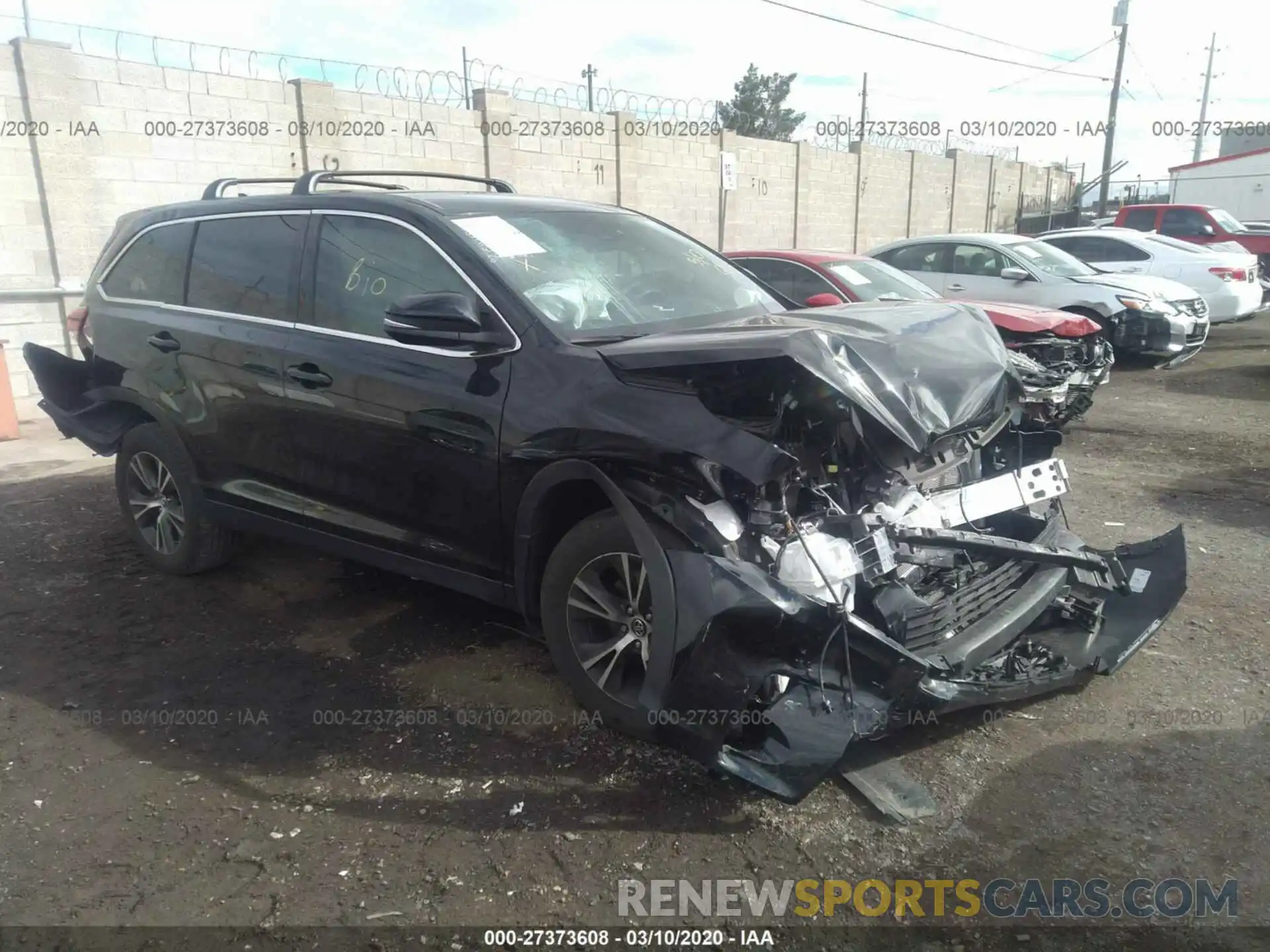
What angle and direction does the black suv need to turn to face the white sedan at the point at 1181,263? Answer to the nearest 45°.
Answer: approximately 90° to its left

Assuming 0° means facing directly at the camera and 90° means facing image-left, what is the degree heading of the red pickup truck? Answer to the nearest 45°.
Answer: approximately 315°

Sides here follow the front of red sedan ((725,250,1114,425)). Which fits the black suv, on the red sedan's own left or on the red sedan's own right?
on the red sedan's own right

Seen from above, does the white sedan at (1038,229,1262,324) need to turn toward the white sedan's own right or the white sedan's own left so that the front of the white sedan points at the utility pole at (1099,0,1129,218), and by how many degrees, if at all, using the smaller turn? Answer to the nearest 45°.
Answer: approximately 45° to the white sedan's own right

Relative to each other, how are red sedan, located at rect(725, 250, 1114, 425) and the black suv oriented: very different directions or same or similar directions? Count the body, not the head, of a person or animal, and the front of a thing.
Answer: same or similar directions

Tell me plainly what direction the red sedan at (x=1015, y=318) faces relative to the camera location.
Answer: facing the viewer and to the right of the viewer

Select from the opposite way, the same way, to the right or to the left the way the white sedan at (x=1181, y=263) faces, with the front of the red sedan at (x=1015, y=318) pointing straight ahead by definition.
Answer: the opposite way

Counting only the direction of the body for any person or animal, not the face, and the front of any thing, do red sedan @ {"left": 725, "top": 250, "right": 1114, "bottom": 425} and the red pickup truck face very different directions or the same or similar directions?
same or similar directions

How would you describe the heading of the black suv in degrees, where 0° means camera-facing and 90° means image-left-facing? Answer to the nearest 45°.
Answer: approximately 315°

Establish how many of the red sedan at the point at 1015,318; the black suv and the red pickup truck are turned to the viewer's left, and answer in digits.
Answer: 0

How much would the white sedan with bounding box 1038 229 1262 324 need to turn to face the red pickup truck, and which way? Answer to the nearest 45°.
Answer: approximately 45° to its right

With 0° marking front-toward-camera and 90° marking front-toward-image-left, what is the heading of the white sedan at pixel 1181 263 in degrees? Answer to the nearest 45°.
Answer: approximately 135°
